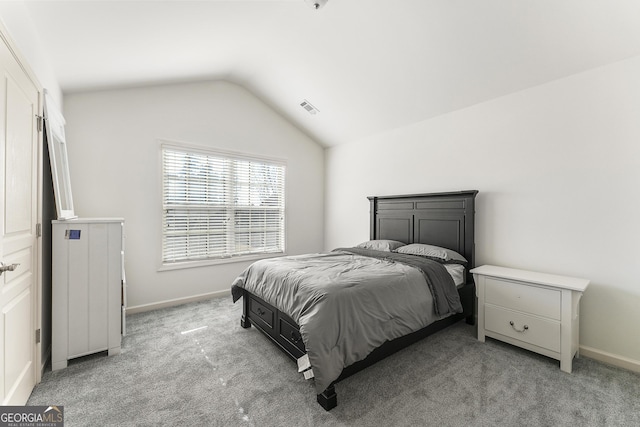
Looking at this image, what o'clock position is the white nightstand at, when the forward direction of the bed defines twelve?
The white nightstand is roughly at 7 o'clock from the bed.

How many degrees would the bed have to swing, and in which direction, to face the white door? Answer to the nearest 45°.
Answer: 0° — it already faces it

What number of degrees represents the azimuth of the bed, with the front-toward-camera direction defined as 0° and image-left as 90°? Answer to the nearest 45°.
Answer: approximately 45°

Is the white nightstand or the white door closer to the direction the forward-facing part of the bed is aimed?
the white door
